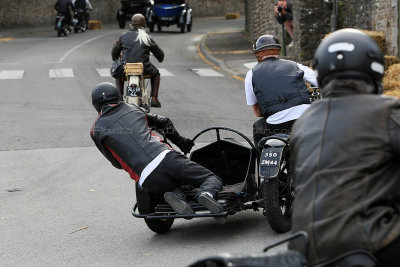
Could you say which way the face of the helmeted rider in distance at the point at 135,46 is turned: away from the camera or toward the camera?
away from the camera

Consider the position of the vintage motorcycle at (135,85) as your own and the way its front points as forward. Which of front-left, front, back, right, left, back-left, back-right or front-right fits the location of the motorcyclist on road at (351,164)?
back

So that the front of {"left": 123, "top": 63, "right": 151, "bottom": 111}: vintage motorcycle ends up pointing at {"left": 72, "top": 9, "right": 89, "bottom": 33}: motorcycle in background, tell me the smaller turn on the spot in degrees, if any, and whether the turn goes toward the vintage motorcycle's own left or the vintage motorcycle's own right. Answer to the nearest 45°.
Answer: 0° — it already faces it

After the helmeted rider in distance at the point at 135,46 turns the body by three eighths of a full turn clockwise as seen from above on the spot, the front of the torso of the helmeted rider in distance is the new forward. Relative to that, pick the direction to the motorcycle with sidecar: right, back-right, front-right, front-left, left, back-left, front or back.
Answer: front-right

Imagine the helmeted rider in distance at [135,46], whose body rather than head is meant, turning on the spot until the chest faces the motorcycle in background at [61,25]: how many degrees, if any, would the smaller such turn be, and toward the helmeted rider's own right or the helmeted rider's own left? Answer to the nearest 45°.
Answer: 0° — they already face it

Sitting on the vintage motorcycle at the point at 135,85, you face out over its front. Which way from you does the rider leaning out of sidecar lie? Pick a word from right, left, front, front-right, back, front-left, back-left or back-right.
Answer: back

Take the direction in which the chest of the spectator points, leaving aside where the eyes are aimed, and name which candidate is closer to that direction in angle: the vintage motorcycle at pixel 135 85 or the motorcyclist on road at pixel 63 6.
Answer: the vintage motorcycle

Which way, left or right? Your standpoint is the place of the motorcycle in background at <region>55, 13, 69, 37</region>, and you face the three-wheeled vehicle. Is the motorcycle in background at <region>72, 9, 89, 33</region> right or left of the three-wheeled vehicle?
left

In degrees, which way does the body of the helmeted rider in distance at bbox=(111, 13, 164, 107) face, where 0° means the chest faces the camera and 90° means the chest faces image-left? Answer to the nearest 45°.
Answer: approximately 180°

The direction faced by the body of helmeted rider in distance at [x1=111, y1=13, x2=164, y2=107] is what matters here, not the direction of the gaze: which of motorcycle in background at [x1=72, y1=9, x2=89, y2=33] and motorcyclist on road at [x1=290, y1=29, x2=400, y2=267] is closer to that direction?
the motorcycle in background

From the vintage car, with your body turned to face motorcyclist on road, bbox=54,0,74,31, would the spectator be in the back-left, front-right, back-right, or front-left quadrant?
back-left

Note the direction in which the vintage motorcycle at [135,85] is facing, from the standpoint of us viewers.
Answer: facing away from the viewer

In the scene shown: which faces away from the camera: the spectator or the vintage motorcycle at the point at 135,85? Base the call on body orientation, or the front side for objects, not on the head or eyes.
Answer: the vintage motorcycle
